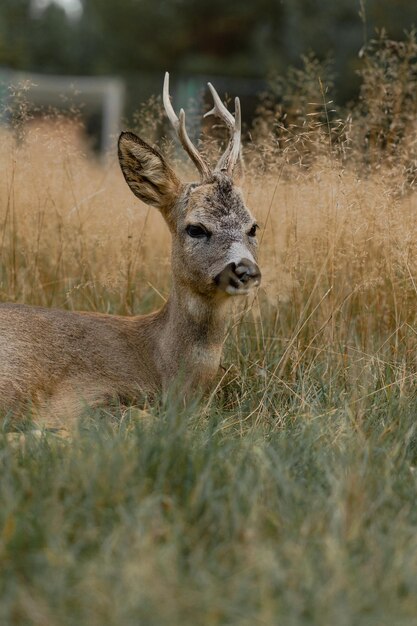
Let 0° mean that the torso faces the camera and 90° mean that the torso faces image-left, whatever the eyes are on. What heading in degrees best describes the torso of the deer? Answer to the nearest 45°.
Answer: approximately 270°
